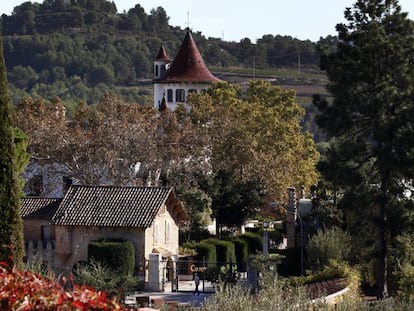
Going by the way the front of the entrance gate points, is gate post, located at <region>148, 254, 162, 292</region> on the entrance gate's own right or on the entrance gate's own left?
on the entrance gate's own right

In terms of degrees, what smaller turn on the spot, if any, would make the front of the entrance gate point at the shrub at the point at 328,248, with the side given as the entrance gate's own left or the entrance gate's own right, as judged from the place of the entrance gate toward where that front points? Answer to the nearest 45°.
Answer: approximately 45° to the entrance gate's own left

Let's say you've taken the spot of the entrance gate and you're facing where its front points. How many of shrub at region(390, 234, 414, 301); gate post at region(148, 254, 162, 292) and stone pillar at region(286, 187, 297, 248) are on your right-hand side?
1

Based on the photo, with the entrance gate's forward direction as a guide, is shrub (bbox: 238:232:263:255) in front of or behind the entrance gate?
behind

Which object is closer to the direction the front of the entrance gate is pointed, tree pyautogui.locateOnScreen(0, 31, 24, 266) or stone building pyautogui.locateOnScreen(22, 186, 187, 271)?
the tree

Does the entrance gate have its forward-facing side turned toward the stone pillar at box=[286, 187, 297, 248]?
no

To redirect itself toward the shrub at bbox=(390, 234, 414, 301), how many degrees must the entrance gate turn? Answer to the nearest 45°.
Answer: approximately 45° to its left

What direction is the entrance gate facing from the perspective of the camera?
toward the camera

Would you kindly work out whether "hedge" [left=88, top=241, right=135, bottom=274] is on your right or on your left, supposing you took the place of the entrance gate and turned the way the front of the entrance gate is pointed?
on your right

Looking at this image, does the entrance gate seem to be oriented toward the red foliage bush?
yes

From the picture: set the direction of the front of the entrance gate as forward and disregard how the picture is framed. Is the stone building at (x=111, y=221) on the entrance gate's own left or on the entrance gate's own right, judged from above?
on the entrance gate's own right

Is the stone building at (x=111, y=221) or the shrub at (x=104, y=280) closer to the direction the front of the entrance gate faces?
the shrub

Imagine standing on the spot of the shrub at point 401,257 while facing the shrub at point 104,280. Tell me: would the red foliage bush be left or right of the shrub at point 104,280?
left
